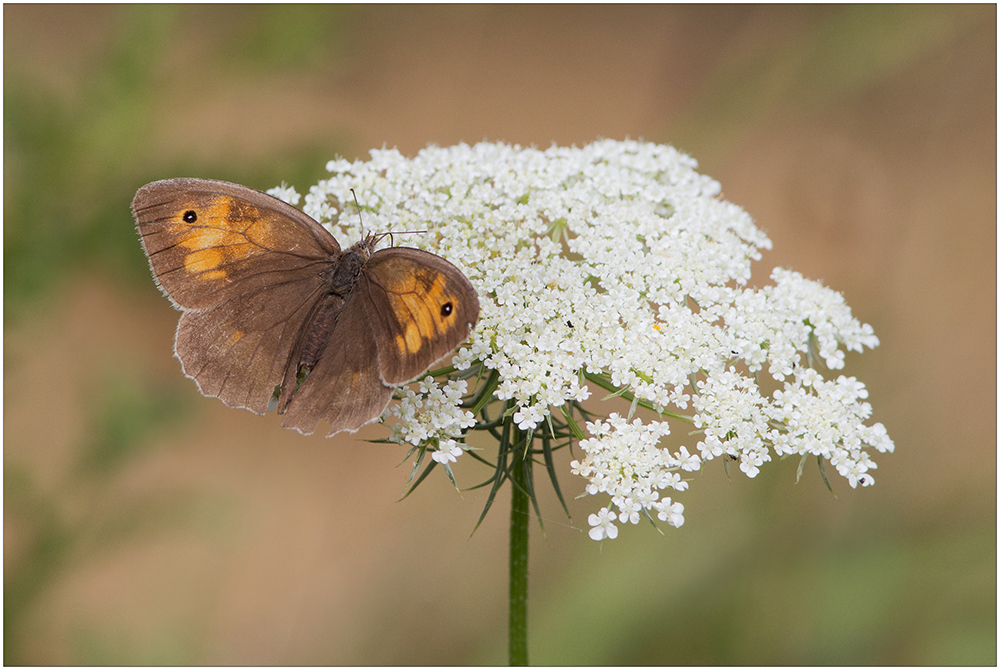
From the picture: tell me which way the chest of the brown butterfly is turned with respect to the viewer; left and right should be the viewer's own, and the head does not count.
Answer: facing away from the viewer and to the right of the viewer
